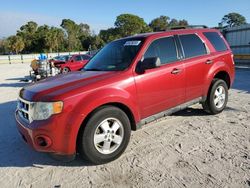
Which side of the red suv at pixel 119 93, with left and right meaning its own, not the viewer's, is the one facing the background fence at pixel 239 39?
back

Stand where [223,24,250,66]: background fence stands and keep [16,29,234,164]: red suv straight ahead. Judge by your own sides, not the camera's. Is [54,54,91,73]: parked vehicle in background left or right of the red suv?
right

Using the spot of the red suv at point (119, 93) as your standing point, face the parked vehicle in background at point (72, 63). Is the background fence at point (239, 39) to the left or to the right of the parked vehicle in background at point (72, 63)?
right

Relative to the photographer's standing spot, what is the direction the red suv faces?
facing the viewer and to the left of the viewer

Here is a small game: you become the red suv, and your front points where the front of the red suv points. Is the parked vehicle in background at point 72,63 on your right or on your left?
on your right

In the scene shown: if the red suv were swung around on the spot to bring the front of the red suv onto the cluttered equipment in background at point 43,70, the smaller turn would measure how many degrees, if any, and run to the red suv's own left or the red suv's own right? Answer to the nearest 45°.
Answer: approximately 135° to the red suv's own right
